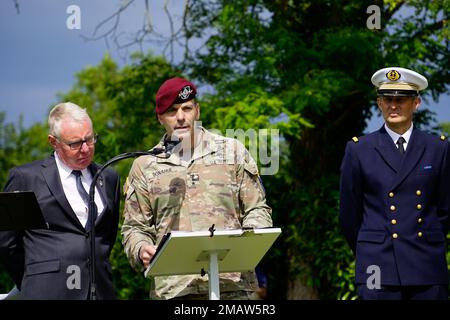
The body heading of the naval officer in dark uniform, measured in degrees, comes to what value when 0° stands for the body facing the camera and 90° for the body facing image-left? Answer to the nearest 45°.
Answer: approximately 0°

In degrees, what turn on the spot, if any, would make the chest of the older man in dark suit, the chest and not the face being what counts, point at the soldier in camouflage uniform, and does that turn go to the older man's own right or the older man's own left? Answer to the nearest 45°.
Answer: approximately 45° to the older man's own left

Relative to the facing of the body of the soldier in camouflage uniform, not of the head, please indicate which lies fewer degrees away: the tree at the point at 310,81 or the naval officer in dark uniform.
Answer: the naval officer in dark uniform

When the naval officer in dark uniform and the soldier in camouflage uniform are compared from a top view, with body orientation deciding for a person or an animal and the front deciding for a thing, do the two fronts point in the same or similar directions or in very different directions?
same or similar directions

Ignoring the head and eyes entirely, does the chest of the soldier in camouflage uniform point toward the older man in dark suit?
no

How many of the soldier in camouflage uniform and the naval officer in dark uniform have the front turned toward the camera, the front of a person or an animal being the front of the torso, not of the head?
2

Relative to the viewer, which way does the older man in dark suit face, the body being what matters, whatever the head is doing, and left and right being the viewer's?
facing the viewer and to the right of the viewer

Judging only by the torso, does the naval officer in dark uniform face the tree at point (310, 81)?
no

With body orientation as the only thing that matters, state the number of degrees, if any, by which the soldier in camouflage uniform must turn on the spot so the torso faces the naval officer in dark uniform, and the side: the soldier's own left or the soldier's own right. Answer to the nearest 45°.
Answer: approximately 90° to the soldier's own left

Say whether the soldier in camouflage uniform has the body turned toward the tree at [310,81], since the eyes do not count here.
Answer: no

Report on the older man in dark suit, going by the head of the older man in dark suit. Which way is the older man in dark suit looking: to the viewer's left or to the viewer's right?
to the viewer's right

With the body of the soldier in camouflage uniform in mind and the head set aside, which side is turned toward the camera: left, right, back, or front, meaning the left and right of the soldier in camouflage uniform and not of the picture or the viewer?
front
